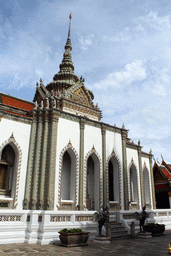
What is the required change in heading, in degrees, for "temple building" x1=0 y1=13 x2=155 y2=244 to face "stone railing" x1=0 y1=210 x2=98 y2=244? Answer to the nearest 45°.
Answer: approximately 45° to its right

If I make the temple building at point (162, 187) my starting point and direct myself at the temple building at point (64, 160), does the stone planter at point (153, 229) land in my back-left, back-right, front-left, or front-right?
front-left

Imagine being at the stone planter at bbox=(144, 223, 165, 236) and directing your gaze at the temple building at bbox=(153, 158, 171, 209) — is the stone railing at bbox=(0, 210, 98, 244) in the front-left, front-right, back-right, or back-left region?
back-left

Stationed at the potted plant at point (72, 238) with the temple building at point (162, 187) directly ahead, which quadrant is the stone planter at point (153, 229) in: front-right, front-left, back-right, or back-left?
front-right

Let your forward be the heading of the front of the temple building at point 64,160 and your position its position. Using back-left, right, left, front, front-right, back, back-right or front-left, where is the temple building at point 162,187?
left

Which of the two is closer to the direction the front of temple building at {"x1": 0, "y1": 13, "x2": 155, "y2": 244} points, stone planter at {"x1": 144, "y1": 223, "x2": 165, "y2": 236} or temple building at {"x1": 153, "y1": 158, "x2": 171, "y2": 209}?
the stone planter
